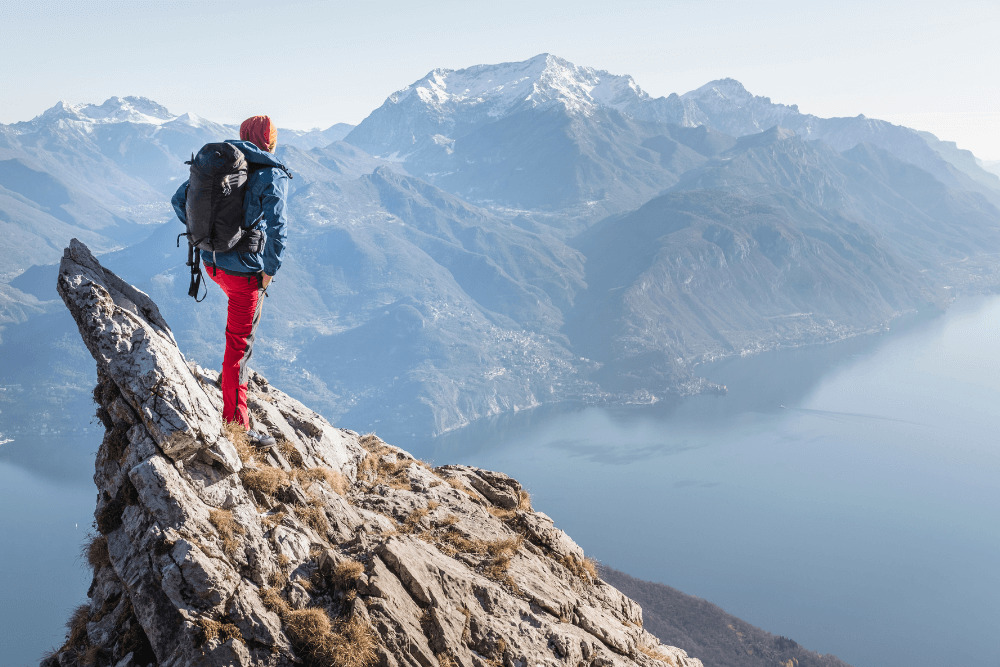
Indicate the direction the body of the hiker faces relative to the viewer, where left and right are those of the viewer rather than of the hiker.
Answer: facing away from the viewer and to the right of the viewer

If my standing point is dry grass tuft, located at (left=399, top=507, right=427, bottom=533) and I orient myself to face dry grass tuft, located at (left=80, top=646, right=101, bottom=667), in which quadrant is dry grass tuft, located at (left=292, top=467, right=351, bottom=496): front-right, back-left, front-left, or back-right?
front-right

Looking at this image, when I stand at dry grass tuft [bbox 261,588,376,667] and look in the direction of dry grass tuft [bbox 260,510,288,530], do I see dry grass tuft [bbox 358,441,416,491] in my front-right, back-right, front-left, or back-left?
front-right
